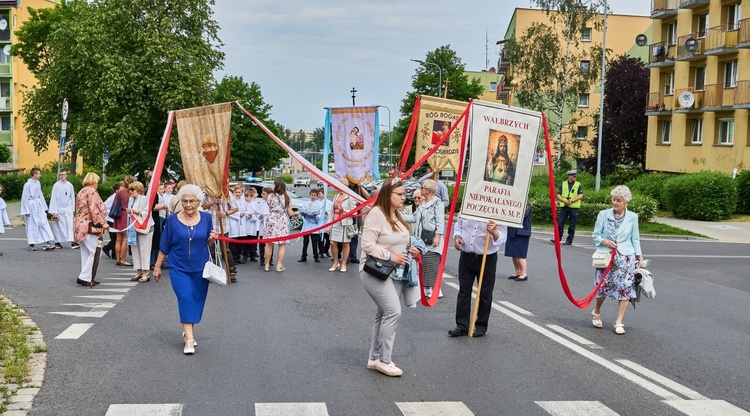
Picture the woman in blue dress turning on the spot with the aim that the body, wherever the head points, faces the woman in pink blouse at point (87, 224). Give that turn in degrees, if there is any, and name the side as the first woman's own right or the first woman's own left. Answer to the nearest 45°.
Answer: approximately 180°

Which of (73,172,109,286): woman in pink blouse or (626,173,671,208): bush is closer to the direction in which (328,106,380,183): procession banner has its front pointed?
the woman in pink blouse

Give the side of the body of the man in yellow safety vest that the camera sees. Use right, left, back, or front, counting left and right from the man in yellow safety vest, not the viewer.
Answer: front

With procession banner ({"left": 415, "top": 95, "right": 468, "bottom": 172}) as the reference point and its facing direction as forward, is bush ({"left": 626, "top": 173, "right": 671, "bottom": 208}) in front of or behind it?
behind

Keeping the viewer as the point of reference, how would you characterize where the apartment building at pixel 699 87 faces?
facing the viewer and to the left of the viewer

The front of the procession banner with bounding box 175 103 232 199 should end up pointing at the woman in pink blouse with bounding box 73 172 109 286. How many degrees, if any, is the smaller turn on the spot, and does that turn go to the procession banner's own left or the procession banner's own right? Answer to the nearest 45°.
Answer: approximately 135° to the procession banner's own right

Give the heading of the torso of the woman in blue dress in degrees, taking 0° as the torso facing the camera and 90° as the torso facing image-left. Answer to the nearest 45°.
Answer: approximately 0°

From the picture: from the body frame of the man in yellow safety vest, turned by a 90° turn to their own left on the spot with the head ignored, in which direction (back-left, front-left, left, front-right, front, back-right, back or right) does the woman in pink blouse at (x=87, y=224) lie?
back-right

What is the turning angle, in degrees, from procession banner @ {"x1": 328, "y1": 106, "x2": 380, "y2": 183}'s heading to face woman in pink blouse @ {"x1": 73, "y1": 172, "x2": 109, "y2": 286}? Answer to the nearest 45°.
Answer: approximately 90° to its right
